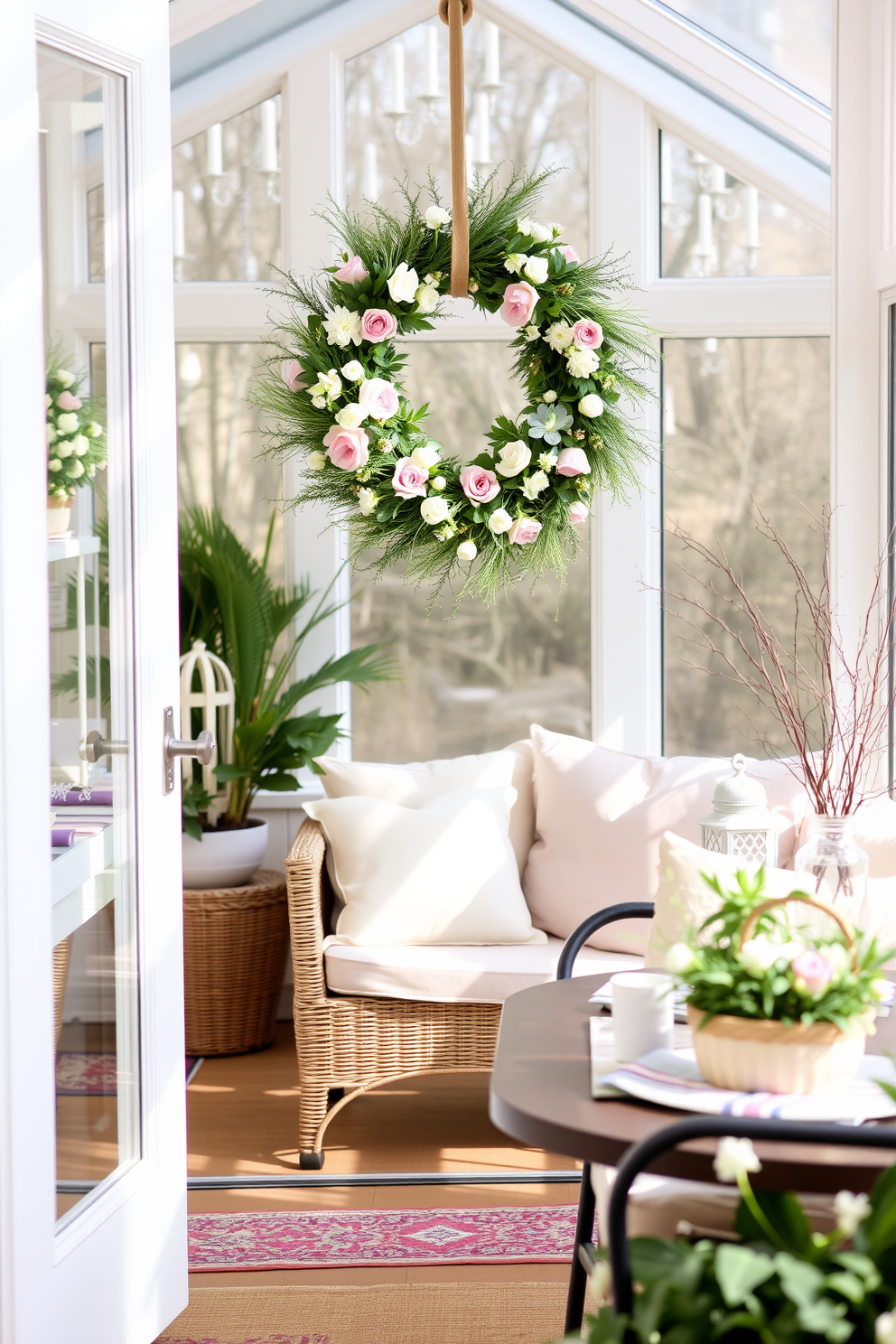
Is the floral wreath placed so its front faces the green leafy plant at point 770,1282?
yes

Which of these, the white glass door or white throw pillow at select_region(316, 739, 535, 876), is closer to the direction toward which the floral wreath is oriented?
the white glass door

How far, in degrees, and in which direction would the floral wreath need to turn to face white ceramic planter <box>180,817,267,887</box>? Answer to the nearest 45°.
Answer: approximately 135° to its right

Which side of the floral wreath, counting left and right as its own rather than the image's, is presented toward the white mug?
front

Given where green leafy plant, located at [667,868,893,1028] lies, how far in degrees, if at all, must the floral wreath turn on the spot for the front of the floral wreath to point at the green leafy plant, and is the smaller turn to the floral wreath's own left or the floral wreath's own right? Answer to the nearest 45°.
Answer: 0° — it already faces it

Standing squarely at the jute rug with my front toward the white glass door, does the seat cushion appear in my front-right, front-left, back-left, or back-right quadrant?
back-right

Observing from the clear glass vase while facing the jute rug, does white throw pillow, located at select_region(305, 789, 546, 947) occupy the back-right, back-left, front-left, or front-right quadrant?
front-right

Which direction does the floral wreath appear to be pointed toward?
toward the camera

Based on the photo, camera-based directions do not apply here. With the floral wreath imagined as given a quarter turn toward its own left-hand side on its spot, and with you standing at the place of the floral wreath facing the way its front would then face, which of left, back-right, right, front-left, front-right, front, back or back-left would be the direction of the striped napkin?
right

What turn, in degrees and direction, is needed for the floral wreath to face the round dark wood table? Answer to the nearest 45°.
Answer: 0° — it already faces it

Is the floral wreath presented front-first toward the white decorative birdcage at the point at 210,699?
no
